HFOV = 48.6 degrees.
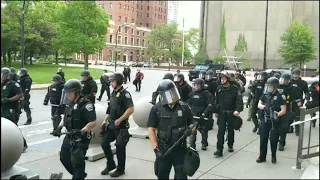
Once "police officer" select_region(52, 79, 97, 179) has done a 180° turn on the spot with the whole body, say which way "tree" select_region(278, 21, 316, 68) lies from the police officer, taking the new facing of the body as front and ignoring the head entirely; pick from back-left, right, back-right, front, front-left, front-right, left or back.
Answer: front

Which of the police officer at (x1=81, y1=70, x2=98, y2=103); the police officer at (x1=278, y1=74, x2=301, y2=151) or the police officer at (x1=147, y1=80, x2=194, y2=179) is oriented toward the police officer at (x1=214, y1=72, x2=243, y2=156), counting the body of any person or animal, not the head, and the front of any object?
the police officer at (x1=278, y1=74, x2=301, y2=151)

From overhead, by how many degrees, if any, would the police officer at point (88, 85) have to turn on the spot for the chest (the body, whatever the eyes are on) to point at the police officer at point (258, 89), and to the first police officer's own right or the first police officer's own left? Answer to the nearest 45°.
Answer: approximately 135° to the first police officer's own left

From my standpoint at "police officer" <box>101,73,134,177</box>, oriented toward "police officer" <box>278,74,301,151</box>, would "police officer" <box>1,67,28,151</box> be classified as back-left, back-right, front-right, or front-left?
back-left

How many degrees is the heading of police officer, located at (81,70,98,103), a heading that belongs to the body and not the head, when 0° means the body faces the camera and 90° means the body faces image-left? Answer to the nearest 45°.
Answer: approximately 45°

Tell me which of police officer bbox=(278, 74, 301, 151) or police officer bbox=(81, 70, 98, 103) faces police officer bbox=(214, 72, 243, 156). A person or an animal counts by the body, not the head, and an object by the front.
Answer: police officer bbox=(278, 74, 301, 151)
